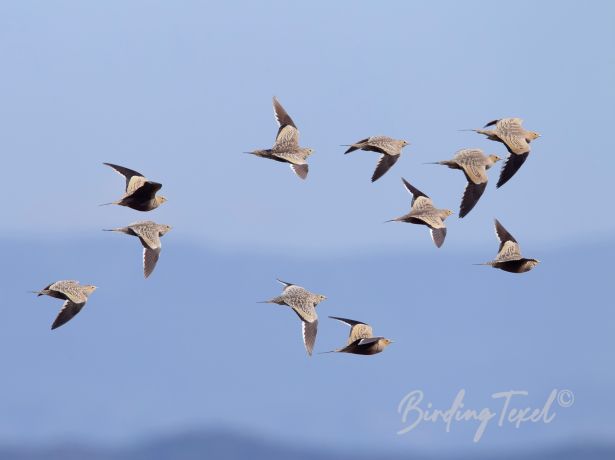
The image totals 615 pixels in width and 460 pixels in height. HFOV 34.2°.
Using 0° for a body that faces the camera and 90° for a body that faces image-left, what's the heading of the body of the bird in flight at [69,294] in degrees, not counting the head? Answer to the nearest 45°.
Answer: approximately 270°

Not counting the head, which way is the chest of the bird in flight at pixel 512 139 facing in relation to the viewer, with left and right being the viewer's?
facing to the right of the viewer

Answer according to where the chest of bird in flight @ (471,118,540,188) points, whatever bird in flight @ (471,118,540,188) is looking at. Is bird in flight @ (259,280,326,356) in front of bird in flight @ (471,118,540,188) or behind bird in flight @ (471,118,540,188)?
behind

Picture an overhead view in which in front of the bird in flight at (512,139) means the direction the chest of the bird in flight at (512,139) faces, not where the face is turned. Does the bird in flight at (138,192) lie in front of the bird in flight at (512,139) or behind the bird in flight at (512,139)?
behind

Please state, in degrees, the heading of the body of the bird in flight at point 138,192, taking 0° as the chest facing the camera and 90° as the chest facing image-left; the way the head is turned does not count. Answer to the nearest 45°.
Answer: approximately 270°

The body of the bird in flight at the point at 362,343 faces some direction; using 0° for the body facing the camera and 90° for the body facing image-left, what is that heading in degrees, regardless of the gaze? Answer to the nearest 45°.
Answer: approximately 270°
